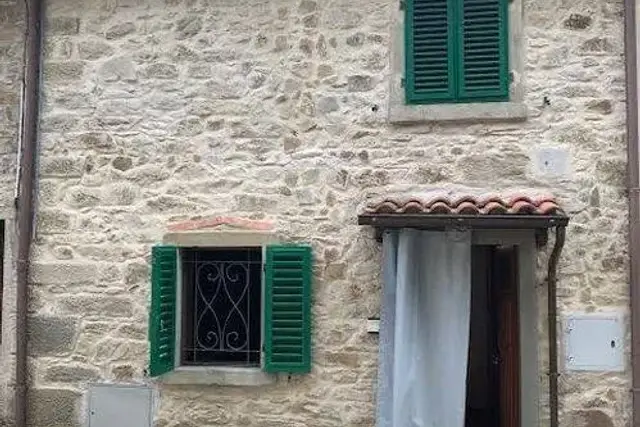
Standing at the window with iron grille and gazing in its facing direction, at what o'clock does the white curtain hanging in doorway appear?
The white curtain hanging in doorway is roughly at 10 o'clock from the window with iron grille.

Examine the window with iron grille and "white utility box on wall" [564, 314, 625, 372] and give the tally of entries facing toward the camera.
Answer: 2

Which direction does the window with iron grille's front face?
toward the camera

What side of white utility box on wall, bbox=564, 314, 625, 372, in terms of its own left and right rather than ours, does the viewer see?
front

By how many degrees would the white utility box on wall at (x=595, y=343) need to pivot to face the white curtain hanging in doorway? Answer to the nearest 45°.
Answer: approximately 45° to its right

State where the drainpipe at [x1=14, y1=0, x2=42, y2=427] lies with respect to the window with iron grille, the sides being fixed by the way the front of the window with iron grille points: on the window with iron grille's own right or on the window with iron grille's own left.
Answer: on the window with iron grille's own right

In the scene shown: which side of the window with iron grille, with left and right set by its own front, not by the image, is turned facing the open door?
left

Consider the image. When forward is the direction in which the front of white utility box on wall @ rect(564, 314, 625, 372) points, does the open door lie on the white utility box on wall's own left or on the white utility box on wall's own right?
on the white utility box on wall's own right

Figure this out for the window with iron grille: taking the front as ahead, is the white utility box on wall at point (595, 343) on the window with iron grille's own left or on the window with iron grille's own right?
on the window with iron grille's own left

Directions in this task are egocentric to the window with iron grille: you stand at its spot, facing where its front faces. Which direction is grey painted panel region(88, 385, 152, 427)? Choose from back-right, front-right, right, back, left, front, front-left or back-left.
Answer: right

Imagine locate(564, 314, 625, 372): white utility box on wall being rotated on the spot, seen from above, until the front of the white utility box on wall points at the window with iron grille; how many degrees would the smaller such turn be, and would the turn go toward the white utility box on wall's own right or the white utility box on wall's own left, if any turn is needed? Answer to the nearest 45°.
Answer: approximately 90° to the white utility box on wall's own right
